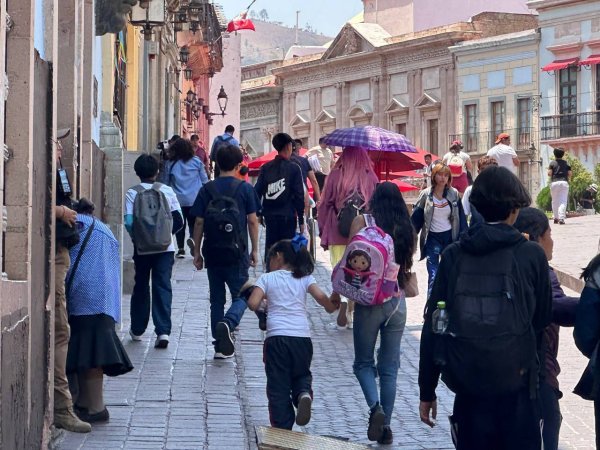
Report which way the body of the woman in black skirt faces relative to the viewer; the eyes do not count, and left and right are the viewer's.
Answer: facing away from the viewer and to the left of the viewer

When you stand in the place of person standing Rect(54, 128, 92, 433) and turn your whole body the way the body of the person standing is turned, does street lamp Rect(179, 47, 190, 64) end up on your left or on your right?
on your left

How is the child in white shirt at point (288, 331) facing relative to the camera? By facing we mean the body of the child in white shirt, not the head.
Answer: away from the camera

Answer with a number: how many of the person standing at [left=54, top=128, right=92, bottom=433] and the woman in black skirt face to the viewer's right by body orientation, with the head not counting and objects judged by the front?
1

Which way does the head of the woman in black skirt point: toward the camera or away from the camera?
away from the camera

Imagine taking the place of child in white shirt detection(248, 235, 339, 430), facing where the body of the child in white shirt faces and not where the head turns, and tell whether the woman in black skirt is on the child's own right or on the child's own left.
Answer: on the child's own left

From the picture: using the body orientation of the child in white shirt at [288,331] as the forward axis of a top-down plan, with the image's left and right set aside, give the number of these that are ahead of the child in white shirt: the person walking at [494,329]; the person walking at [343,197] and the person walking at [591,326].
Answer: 1

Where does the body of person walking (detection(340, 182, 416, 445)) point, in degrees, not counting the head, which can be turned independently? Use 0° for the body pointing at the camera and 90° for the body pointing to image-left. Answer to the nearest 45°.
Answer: approximately 180°

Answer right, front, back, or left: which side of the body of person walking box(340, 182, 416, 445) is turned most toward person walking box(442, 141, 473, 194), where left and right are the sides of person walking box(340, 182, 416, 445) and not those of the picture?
front

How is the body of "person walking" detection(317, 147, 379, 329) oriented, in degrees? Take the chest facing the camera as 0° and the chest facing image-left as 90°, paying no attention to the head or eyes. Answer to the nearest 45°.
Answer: approximately 180°
